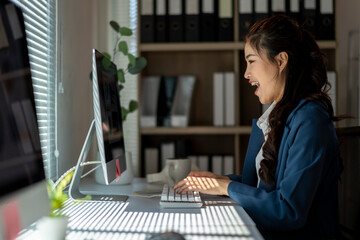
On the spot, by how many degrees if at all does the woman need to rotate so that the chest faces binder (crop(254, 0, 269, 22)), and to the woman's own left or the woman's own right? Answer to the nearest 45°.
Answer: approximately 90° to the woman's own right

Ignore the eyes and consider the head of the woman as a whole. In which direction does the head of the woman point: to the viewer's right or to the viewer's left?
to the viewer's left

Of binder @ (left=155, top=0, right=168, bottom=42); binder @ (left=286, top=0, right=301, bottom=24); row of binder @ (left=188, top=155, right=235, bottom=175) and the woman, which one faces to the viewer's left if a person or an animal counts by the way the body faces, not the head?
the woman

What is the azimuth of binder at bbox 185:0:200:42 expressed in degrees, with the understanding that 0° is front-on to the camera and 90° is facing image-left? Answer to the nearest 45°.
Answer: approximately 0°

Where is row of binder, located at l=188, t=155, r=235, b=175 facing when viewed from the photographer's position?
facing the viewer

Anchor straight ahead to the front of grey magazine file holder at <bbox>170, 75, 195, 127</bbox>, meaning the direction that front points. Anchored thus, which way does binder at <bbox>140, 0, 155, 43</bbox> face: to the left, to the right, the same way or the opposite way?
the same way

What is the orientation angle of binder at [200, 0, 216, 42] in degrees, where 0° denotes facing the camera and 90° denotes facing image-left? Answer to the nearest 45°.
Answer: approximately 0°

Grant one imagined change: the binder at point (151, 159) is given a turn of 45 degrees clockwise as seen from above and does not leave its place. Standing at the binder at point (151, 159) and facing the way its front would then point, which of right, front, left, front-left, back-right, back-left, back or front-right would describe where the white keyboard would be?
front-left

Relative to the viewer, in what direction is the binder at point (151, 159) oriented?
toward the camera

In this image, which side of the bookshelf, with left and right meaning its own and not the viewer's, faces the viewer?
front

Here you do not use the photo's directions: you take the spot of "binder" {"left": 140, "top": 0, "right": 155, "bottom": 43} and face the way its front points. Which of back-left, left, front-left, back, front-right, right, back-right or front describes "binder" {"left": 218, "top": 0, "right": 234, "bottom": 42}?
left

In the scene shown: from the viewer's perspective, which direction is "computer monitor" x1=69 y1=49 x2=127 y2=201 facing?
to the viewer's right

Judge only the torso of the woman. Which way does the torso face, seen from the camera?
to the viewer's left

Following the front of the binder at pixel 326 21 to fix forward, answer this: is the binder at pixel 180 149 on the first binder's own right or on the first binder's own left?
on the first binder's own right
